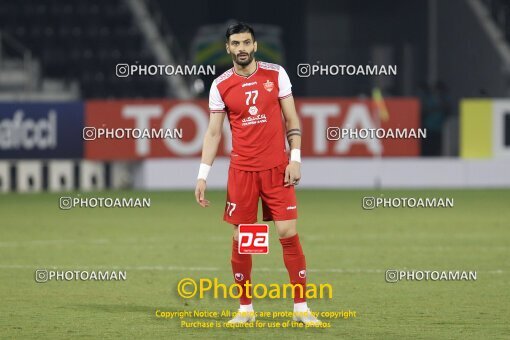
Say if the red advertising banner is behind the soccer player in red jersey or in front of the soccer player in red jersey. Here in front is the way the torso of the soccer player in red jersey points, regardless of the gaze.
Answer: behind

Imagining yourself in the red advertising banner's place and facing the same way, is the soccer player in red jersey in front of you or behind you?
in front

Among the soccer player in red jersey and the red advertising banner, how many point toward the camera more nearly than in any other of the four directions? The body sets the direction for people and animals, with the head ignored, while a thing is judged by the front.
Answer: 2

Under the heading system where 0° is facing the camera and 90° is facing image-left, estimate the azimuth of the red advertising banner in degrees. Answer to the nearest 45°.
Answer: approximately 0°
